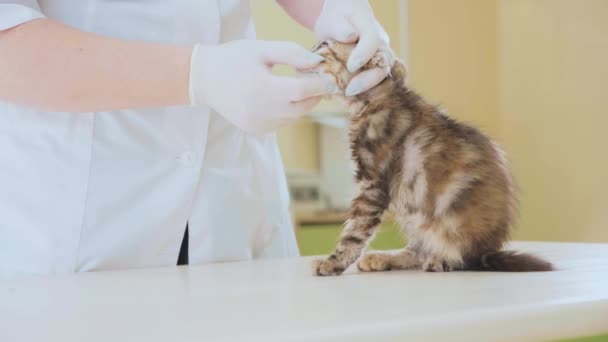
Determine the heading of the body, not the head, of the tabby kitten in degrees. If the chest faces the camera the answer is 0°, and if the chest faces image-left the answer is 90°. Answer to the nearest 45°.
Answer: approximately 90°

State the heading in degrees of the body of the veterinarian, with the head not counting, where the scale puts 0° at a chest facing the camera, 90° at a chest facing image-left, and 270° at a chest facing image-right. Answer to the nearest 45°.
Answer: approximately 315°
